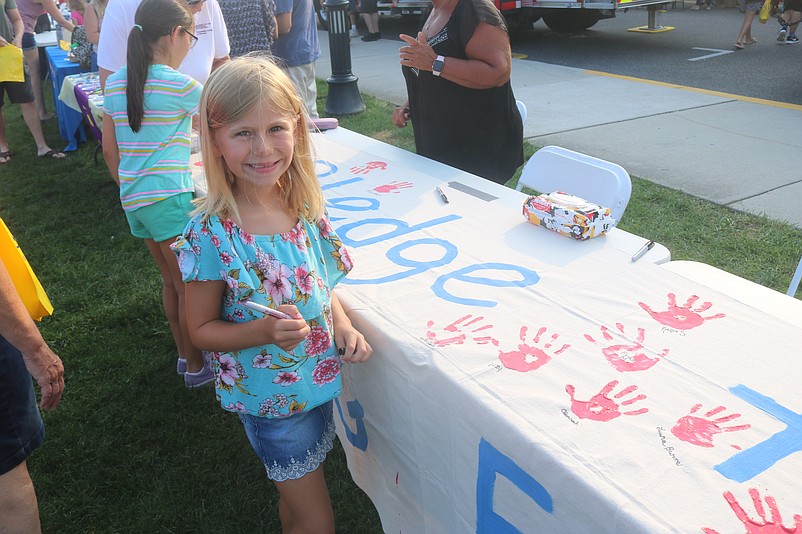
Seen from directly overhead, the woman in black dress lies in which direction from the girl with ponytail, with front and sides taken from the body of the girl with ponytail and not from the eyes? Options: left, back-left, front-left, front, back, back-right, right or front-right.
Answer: front-right

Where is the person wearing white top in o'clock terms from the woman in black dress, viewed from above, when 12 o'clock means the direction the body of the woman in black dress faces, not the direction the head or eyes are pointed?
The person wearing white top is roughly at 2 o'clock from the woman in black dress.

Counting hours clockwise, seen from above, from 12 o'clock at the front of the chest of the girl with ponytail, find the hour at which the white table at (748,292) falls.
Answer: The white table is roughly at 3 o'clock from the girl with ponytail.

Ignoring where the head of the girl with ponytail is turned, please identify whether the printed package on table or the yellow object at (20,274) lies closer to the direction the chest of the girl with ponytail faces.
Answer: the printed package on table

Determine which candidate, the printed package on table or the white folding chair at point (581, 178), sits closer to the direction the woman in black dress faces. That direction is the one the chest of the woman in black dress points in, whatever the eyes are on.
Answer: the printed package on table

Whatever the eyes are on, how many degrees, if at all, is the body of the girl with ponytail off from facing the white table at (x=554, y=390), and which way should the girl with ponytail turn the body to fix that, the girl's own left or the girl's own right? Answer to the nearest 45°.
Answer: approximately 90° to the girl's own right

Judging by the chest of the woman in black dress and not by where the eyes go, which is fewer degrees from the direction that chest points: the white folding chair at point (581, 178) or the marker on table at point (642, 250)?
the marker on table

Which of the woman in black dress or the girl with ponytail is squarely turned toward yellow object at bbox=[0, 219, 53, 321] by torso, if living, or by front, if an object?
the woman in black dress

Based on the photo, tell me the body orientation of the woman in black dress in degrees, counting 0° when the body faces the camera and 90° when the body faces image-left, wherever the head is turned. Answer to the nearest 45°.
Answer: approximately 45°

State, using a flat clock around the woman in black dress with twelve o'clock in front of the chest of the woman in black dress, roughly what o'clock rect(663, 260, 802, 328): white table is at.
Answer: The white table is roughly at 9 o'clock from the woman in black dress.

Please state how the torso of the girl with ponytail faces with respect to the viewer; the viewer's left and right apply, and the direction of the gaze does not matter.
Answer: facing away from the viewer and to the right of the viewer

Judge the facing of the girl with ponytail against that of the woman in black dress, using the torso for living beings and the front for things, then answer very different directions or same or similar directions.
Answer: very different directions
